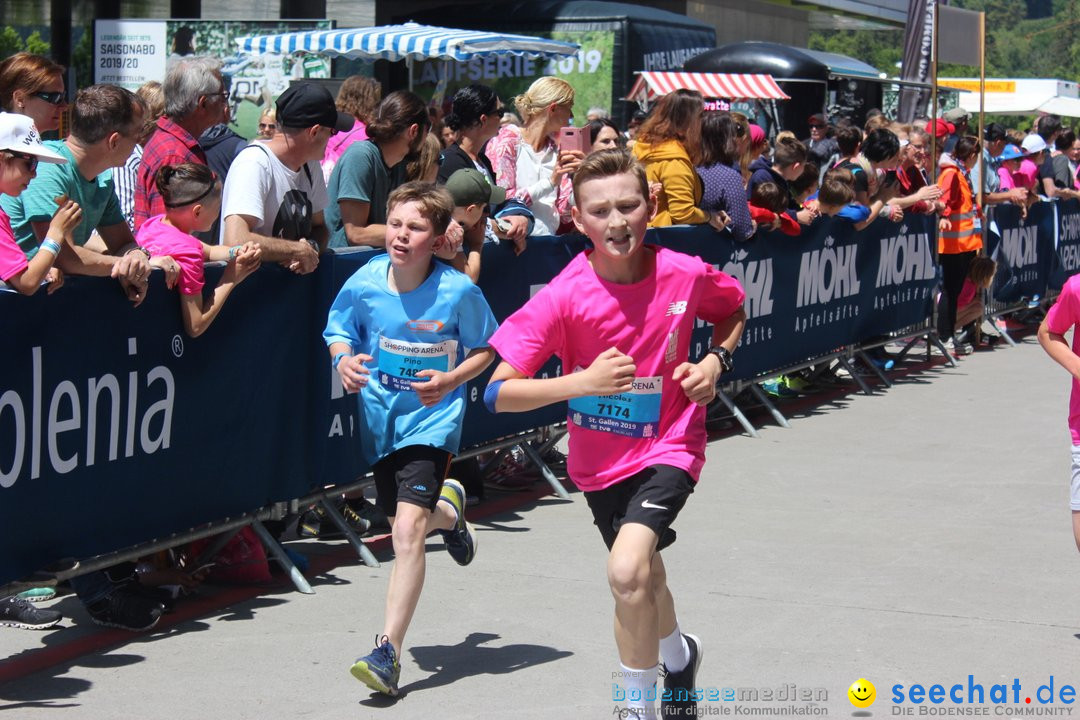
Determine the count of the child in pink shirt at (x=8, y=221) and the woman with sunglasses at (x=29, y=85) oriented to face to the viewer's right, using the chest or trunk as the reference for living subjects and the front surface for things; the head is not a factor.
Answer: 2

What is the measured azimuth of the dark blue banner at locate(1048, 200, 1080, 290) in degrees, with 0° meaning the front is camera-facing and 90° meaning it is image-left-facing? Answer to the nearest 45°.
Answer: approximately 315°

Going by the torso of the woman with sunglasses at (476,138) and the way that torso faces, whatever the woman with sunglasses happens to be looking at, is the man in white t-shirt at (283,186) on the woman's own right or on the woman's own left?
on the woman's own right

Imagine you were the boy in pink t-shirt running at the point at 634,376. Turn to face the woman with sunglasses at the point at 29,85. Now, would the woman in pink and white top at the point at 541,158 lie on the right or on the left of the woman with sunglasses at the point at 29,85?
right

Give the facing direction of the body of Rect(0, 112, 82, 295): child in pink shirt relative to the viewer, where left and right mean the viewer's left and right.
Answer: facing to the right of the viewer

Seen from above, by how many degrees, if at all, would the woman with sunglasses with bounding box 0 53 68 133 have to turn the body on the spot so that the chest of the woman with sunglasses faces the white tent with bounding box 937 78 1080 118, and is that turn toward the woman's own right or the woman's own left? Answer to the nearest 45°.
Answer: approximately 45° to the woman's own left

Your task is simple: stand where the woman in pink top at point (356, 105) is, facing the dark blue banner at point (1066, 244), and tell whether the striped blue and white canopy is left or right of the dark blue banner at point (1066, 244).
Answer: left

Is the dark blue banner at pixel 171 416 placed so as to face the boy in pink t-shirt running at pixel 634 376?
yes

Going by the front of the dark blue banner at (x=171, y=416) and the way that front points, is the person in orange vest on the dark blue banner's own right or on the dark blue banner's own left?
on the dark blue banner's own left

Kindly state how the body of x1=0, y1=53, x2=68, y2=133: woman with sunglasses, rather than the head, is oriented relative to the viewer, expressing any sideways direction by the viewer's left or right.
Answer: facing to the right of the viewer

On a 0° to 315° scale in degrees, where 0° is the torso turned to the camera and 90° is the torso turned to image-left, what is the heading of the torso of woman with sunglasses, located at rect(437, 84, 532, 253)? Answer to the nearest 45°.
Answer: approximately 270°
